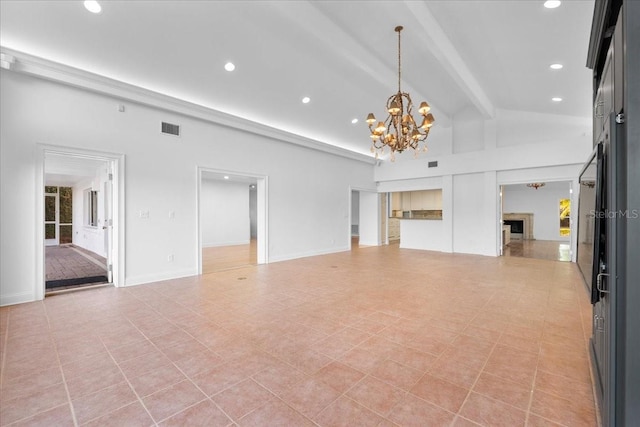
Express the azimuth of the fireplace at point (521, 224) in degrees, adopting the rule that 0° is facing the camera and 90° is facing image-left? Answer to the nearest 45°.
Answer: approximately 0°

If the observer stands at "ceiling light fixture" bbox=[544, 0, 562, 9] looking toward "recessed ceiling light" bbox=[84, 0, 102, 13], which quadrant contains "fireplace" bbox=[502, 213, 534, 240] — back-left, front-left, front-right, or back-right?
back-right

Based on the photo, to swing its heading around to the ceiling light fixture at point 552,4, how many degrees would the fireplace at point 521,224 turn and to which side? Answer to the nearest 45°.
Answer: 0° — it already faces it

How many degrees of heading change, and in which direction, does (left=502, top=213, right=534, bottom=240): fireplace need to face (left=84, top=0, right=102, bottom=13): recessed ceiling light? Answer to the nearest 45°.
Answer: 0° — it already faces it
